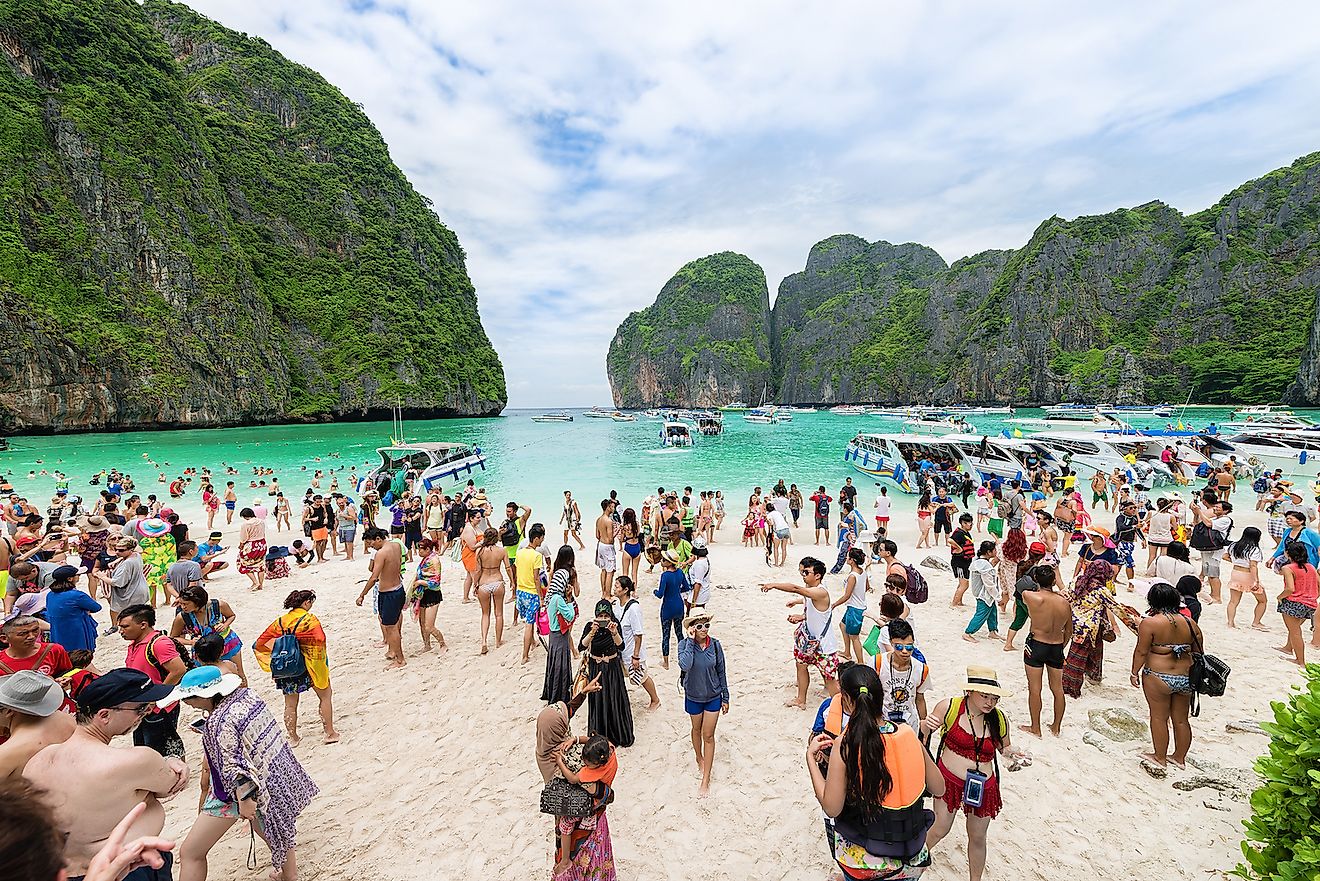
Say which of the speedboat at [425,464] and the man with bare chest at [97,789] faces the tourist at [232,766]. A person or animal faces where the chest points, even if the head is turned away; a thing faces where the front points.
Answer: the man with bare chest

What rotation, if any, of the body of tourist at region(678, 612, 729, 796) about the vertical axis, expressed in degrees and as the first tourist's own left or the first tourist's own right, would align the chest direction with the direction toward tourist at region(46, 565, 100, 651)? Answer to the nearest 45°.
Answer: approximately 90° to the first tourist's own right

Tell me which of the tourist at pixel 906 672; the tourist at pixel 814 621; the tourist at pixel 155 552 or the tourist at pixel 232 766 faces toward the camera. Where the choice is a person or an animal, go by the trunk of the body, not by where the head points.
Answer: the tourist at pixel 906 672

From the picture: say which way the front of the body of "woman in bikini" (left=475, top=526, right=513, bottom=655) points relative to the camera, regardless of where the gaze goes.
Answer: away from the camera

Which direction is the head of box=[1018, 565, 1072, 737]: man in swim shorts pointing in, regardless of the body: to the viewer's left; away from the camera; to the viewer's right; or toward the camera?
away from the camera

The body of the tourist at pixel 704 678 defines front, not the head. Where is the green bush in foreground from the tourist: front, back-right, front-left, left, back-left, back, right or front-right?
front-left
